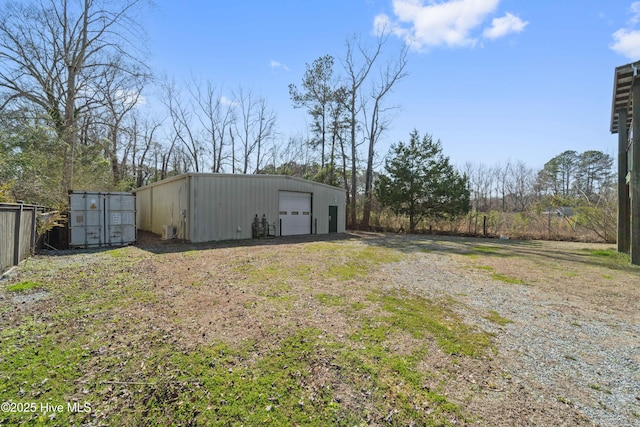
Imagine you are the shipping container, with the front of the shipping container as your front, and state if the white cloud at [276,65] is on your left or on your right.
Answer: on your left

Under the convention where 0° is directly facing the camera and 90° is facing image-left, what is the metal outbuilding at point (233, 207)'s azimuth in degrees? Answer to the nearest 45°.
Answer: approximately 315°

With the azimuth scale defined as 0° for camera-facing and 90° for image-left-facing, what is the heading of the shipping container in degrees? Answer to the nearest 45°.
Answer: approximately 0°
